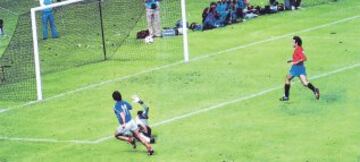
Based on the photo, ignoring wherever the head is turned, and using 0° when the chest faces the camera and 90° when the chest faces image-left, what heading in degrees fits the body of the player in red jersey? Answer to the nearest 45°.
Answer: approximately 90°

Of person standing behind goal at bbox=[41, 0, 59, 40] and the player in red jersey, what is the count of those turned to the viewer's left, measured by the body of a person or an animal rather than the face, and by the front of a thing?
1

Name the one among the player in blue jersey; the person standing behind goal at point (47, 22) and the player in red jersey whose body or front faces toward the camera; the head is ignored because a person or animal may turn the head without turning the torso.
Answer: the person standing behind goal

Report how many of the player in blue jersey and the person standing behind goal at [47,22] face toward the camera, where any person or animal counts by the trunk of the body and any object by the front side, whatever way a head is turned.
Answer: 1

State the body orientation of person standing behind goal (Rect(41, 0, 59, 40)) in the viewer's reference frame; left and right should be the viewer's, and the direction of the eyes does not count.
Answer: facing the viewer

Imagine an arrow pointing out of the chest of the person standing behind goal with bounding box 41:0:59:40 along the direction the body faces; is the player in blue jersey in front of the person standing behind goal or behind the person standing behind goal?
in front

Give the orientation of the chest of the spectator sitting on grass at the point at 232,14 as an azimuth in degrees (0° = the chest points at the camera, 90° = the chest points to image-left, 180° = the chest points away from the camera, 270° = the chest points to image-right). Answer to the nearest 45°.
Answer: approximately 45°

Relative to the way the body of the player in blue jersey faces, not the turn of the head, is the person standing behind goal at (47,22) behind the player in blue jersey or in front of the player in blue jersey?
in front
